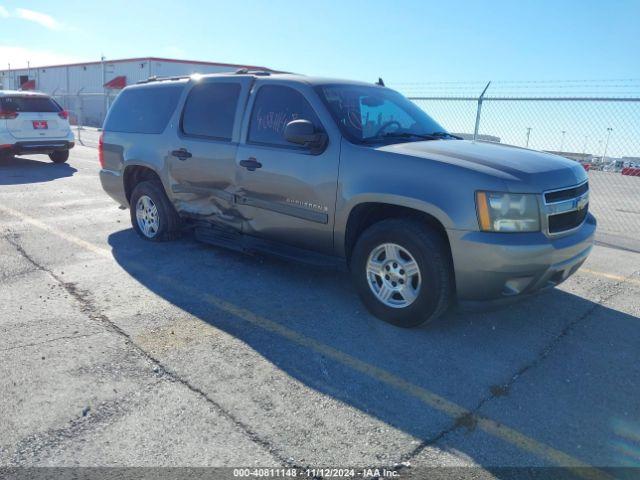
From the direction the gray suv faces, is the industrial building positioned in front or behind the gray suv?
behind

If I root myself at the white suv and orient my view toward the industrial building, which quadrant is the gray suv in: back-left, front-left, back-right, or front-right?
back-right

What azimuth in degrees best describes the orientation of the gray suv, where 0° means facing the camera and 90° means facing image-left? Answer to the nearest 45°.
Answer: approximately 315°

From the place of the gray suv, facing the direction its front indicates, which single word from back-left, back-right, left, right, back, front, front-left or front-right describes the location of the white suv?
back
